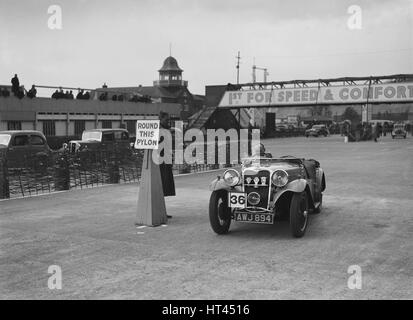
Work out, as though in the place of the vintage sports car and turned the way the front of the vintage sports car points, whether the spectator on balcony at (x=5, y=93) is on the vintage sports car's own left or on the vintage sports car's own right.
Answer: on the vintage sports car's own right

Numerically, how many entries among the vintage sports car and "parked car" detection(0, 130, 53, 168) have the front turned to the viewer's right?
0

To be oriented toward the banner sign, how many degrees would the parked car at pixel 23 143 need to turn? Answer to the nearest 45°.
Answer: approximately 180°

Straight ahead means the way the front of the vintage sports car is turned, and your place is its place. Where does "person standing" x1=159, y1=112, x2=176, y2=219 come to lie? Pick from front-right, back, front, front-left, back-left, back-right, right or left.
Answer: right

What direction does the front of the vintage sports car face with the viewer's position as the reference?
facing the viewer and to the left of the viewer

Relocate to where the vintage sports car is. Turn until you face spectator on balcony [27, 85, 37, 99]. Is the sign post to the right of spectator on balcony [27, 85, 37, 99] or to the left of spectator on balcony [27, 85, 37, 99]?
left

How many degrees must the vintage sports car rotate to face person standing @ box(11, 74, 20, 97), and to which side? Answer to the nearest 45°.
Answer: approximately 90° to its right

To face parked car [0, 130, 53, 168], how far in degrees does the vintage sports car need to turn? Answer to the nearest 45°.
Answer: approximately 90° to its right

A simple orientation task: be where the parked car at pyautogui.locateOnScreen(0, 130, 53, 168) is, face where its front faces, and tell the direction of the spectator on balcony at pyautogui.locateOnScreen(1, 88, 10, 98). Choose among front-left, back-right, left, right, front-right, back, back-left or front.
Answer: back-right

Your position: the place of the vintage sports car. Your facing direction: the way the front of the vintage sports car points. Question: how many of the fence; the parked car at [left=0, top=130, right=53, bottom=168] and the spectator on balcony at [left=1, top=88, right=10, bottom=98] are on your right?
3

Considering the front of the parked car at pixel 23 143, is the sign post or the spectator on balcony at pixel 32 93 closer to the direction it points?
the sign post

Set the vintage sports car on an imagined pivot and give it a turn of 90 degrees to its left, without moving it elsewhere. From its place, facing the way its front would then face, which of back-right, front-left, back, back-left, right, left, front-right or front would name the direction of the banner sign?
back-left

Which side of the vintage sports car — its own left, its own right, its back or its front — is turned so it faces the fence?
right

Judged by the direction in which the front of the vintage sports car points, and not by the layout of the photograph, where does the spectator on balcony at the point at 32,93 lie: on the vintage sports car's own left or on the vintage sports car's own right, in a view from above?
on the vintage sports car's own right
